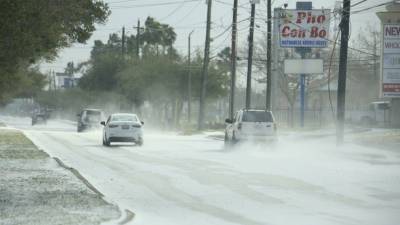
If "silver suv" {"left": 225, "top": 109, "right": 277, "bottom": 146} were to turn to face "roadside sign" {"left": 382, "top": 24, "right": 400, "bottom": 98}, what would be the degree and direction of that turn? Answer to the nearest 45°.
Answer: approximately 45° to its right

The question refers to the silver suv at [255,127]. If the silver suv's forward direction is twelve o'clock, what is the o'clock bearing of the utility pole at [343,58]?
The utility pole is roughly at 2 o'clock from the silver suv.

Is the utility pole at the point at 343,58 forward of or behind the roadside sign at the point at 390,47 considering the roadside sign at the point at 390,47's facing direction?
forward

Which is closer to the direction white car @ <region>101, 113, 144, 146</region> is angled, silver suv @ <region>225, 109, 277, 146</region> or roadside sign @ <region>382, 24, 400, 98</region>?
the roadside sign

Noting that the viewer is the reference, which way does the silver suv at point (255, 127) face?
facing away from the viewer

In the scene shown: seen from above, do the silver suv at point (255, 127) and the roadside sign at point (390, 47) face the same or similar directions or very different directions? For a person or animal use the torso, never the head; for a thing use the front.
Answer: very different directions
